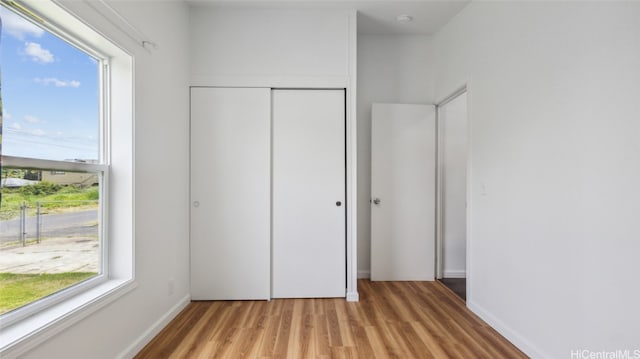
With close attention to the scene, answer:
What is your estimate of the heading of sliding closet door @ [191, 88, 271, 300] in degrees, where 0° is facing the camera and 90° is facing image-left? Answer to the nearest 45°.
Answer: approximately 0°

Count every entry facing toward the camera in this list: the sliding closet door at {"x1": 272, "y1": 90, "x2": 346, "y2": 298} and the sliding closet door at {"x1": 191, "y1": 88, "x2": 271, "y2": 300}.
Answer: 2

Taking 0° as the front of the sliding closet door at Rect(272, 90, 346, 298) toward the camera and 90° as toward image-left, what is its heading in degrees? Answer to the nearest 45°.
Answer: approximately 0°

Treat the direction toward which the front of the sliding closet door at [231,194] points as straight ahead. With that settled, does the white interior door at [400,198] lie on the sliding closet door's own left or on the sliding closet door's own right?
on the sliding closet door's own left

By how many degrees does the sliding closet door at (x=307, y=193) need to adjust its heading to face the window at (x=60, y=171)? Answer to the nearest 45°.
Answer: approximately 45° to its right
